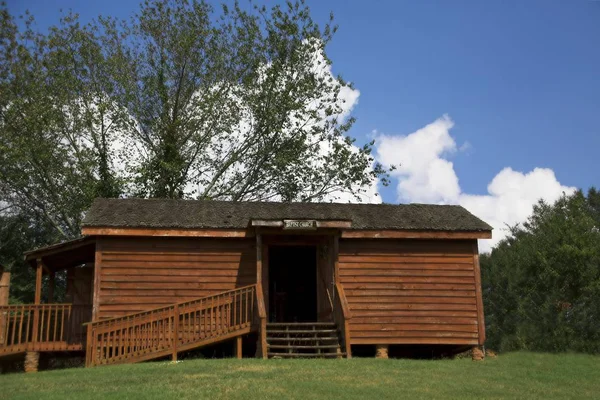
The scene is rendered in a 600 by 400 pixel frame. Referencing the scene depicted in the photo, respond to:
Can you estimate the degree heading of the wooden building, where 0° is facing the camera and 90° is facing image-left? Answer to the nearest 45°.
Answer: approximately 0°
